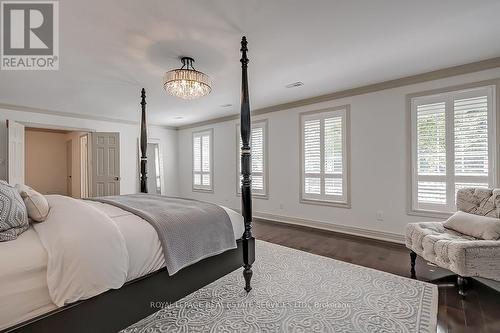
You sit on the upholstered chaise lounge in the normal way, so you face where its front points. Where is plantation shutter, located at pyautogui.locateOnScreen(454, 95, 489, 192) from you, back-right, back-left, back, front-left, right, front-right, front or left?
back-right

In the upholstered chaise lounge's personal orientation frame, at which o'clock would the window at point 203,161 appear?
The window is roughly at 2 o'clock from the upholstered chaise lounge.

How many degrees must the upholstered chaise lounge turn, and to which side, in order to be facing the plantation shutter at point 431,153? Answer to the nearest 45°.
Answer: approximately 135° to its right

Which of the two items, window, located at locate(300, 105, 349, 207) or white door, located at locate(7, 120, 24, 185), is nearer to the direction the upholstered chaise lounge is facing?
the white door

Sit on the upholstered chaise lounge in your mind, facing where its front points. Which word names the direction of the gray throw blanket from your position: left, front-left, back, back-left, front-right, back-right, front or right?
front

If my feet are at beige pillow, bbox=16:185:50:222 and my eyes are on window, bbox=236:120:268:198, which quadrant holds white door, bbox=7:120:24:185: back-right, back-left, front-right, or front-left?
front-left

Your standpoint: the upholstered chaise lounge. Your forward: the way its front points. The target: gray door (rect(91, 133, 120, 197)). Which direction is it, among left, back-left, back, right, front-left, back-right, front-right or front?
front-right

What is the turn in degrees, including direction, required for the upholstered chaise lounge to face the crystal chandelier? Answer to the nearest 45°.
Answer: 0° — it already faces it

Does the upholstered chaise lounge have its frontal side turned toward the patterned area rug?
yes

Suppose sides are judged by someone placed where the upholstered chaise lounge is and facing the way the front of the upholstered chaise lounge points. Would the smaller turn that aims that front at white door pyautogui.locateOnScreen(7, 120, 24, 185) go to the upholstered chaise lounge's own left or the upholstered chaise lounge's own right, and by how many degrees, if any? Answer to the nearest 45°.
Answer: approximately 45° to the upholstered chaise lounge's own right

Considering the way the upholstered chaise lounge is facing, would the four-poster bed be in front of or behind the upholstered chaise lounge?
in front

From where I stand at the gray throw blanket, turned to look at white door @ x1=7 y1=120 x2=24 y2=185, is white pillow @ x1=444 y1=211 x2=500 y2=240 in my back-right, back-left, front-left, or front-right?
back-right

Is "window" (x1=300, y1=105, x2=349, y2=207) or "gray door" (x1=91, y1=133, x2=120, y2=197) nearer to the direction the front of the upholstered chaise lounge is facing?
the gray door

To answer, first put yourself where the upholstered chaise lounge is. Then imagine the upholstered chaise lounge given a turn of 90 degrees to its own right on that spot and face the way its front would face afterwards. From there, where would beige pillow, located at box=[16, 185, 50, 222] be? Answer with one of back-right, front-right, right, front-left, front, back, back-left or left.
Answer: left

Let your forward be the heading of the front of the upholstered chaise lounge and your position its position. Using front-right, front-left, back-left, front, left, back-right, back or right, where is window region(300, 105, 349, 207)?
right

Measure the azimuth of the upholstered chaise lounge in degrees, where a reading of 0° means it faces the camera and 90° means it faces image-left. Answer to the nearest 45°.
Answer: approximately 45°

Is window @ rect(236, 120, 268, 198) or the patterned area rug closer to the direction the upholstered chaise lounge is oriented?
the patterned area rug

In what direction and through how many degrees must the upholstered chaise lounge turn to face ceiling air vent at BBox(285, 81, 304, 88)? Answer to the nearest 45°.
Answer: approximately 45° to its right

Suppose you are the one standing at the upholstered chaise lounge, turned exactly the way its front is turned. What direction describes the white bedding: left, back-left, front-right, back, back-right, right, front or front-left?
front
